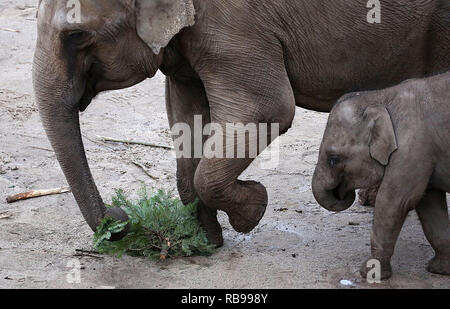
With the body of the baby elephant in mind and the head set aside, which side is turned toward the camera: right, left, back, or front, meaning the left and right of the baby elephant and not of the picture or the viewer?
left

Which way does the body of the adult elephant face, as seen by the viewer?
to the viewer's left

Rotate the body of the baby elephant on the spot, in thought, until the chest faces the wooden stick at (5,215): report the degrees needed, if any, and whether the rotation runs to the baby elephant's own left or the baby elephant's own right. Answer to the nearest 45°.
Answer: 0° — it already faces it

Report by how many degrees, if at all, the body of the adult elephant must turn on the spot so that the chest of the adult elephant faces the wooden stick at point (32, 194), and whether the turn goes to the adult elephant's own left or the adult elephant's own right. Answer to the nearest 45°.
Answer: approximately 45° to the adult elephant's own right
